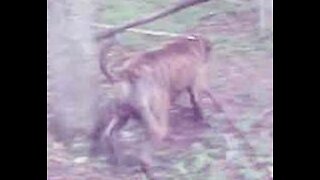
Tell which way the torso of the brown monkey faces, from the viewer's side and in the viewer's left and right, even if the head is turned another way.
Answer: facing away from the viewer and to the right of the viewer
